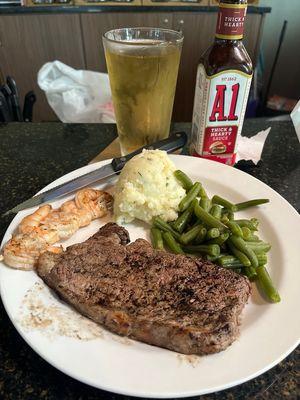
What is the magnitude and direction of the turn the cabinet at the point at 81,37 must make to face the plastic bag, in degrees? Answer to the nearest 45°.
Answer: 0° — it already faces it

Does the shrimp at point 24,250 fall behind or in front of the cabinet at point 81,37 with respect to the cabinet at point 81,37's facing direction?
in front

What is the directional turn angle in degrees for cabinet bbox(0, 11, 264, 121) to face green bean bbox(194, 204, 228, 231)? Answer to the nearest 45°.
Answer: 0° — it already faces it

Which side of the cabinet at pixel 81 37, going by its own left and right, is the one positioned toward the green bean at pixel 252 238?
front

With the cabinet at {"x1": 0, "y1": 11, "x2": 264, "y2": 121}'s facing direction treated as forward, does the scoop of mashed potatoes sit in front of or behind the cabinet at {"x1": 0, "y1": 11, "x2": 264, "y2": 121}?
in front

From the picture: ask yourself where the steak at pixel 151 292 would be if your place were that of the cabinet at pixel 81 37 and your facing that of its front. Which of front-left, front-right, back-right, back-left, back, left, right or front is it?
front

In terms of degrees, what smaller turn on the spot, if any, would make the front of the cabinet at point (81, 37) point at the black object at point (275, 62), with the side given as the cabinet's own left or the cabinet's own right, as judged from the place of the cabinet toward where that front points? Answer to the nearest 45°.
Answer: approximately 90° to the cabinet's own left

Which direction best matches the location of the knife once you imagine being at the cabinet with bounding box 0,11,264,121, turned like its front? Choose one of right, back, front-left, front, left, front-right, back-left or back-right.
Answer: front

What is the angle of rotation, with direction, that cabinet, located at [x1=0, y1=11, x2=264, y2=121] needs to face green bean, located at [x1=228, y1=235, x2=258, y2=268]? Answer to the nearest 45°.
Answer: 0° — it already faces it

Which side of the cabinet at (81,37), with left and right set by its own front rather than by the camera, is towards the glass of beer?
front

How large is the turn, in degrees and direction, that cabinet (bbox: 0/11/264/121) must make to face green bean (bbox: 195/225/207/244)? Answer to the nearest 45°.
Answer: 0° — it already faces it

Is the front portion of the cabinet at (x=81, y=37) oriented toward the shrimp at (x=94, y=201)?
yes

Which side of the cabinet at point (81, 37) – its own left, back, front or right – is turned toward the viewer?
front

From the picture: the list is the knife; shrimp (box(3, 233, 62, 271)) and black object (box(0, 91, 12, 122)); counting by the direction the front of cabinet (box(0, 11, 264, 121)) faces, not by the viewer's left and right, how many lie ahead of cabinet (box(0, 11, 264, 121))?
3

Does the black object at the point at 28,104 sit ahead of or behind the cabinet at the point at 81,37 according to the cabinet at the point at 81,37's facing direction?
ahead

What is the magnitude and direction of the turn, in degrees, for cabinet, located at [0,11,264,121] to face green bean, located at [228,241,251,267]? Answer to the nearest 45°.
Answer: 0° — it already faces it

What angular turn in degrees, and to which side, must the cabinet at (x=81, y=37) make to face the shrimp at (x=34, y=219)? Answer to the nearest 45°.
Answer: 0° — it already faces it
